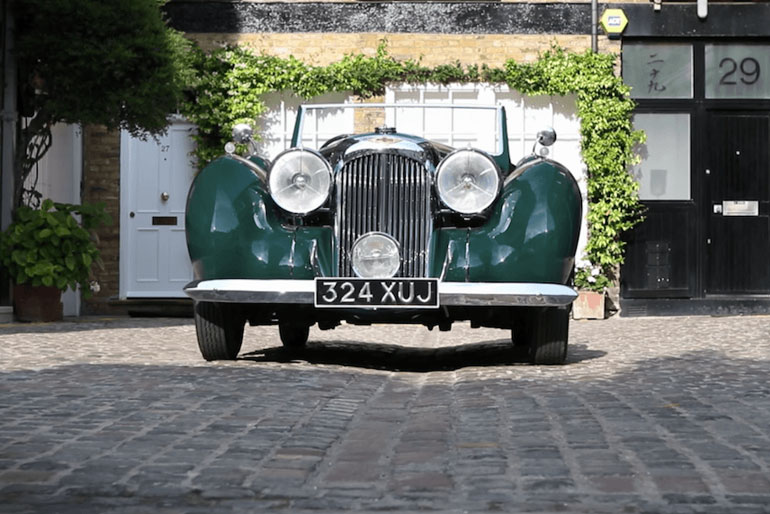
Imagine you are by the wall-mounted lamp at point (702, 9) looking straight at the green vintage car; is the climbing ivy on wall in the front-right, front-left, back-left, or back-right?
front-right

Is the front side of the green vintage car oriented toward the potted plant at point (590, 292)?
no

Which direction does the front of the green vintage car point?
toward the camera

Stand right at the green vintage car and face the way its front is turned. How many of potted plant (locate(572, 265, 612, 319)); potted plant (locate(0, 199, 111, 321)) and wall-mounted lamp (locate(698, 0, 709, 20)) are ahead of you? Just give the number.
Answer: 0

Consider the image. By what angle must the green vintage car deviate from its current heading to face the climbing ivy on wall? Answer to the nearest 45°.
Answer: approximately 180°

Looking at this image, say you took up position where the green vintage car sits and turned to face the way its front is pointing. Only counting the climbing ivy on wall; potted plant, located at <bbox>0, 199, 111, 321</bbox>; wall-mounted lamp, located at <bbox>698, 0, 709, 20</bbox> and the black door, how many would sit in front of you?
0

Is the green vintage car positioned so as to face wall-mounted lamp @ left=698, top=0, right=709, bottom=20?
no

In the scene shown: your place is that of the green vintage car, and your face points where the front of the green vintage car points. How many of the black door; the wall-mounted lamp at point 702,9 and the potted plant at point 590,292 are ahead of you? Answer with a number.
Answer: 0

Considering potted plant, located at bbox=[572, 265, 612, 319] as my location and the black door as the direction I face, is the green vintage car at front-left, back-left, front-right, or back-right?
back-right
